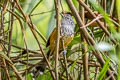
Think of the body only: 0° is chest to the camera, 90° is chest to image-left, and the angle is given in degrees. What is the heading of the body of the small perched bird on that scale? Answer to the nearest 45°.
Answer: approximately 315°
